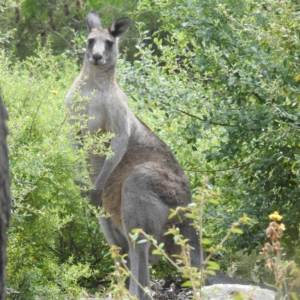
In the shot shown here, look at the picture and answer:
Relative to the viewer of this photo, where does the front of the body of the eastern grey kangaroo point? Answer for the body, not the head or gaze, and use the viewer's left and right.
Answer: facing the viewer and to the left of the viewer

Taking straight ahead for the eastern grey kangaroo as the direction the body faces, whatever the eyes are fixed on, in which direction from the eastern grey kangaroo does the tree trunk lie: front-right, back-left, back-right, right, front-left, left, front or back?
front-left

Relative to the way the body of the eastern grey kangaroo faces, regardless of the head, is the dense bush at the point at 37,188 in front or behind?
in front
